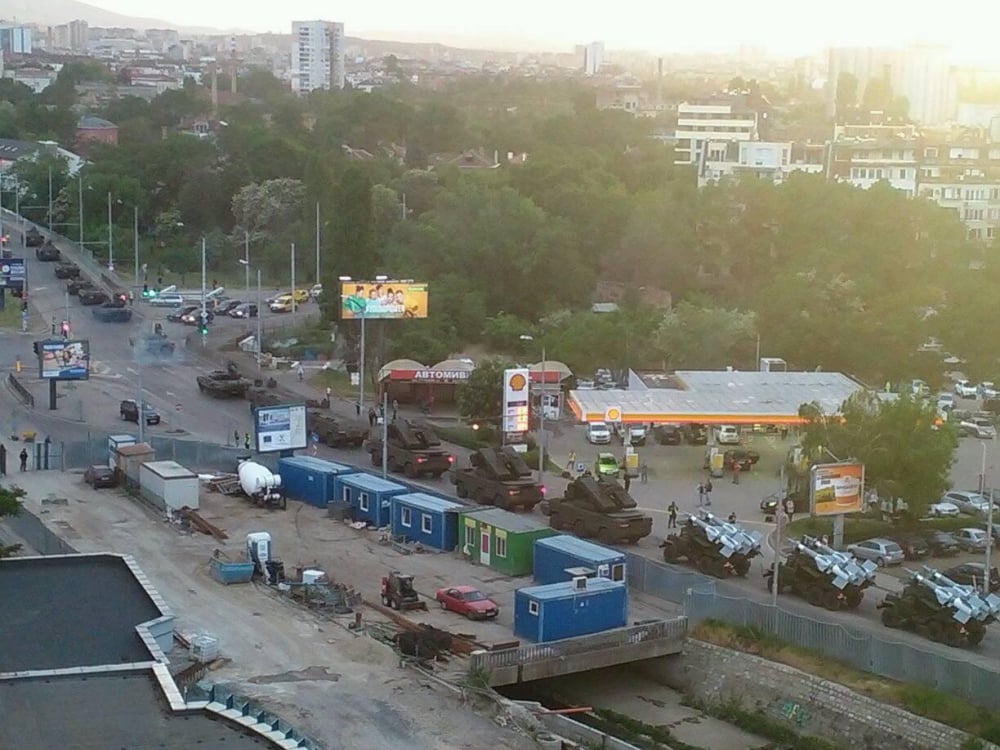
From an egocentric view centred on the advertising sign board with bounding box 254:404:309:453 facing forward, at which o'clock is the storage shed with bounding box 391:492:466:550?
The storage shed is roughly at 11 o'clock from the advertising sign board.

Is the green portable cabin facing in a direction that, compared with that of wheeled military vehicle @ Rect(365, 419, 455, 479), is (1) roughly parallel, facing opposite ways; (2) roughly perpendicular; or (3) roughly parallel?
roughly perpendicular

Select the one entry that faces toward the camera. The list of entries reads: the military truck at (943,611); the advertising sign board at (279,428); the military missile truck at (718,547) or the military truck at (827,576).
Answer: the advertising sign board

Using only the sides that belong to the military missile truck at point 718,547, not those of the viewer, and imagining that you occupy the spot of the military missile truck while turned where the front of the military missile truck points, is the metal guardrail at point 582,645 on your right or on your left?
on your left

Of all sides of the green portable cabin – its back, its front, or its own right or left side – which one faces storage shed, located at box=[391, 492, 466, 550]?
right

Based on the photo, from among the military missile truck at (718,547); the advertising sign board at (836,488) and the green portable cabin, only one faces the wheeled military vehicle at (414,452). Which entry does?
the military missile truck

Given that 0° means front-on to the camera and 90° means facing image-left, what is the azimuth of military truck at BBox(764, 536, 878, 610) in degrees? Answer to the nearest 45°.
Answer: approximately 135°

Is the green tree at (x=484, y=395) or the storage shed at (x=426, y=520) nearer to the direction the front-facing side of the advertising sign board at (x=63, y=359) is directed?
the storage shed

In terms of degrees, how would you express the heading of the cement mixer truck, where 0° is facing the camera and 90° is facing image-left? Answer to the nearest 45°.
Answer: approximately 135°

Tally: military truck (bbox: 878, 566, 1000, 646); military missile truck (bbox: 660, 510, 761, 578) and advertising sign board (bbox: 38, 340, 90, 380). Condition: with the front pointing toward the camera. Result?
1

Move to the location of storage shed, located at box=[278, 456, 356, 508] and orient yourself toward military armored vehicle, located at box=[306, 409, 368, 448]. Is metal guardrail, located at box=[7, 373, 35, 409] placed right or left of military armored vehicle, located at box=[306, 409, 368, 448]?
left
